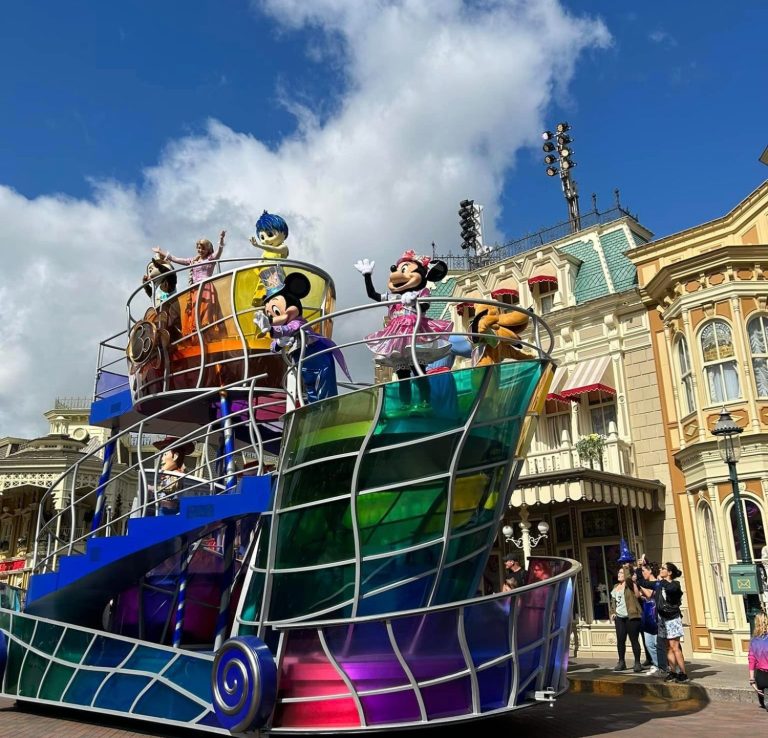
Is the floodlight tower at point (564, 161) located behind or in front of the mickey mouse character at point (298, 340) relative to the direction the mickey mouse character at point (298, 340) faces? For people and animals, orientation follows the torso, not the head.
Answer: behind

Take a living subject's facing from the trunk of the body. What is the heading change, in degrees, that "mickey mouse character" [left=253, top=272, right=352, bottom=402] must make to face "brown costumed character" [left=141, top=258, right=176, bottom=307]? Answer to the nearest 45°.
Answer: approximately 90° to its right

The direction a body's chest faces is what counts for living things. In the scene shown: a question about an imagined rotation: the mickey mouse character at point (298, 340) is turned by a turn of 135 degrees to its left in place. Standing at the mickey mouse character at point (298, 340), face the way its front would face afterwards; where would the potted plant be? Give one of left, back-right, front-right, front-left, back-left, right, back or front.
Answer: front-left

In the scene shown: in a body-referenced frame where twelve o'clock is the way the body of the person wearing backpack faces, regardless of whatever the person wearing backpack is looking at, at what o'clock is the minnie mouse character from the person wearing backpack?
The minnie mouse character is roughly at 10 o'clock from the person wearing backpack.

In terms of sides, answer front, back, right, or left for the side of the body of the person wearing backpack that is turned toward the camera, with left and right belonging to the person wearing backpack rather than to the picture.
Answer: left
